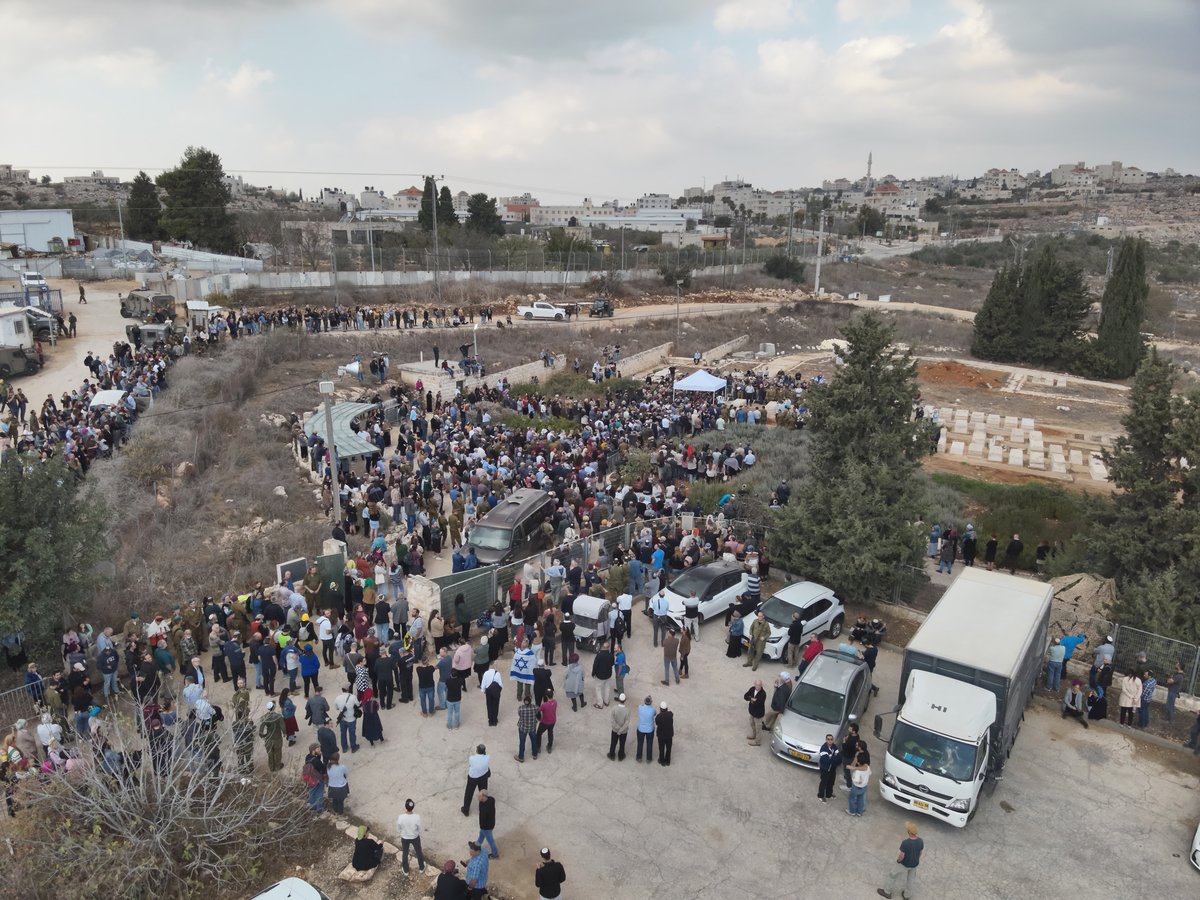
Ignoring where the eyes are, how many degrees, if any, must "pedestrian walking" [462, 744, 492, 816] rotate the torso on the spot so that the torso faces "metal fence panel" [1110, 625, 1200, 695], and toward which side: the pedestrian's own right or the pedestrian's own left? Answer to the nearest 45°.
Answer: approximately 45° to the pedestrian's own right

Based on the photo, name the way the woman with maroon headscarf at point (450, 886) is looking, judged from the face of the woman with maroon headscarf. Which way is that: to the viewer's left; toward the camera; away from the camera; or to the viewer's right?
away from the camera

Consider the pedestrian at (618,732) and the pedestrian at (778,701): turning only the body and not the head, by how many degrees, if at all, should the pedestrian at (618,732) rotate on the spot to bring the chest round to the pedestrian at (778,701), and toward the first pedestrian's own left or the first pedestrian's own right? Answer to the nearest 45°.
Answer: approximately 90° to the first pedestrian's own right

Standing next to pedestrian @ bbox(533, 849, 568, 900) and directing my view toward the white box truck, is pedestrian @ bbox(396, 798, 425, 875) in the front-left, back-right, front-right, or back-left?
back-left

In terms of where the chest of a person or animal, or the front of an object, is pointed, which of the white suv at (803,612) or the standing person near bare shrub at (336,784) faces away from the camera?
the standing person near bare shrub

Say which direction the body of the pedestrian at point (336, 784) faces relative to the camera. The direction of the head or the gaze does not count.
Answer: away from the camera

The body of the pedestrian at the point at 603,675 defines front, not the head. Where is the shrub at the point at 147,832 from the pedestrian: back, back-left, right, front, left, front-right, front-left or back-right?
back-left

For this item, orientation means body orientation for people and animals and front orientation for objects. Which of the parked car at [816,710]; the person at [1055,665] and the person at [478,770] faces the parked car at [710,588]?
the person at [478,770]

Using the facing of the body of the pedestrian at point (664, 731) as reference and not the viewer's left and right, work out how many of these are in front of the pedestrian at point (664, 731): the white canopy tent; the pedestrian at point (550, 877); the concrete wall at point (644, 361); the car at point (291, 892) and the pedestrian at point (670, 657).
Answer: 3

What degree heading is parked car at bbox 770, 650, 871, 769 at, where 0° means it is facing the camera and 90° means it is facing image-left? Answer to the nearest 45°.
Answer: approximately 45°

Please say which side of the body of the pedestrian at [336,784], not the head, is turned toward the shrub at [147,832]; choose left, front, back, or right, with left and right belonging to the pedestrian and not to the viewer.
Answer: left

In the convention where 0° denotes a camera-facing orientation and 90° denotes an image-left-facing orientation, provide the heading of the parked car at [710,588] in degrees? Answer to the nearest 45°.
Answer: approximately 45°

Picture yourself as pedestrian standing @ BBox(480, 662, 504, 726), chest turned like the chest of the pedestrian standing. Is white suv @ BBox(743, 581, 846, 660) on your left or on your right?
on your right

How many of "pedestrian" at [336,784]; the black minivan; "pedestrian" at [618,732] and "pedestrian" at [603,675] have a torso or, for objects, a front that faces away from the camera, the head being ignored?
3

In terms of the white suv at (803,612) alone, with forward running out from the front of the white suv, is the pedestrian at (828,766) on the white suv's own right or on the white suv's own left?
on the white suv's own left
